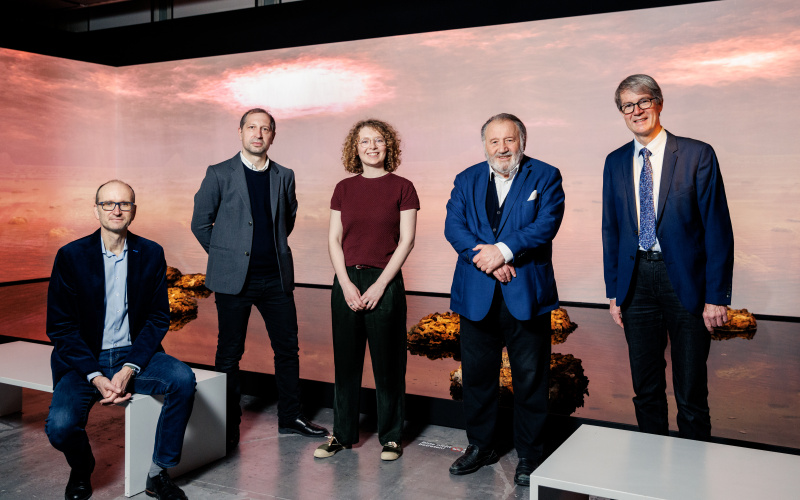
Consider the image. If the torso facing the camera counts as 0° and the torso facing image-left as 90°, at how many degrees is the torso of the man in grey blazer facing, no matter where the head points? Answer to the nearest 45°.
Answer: approximately 315°

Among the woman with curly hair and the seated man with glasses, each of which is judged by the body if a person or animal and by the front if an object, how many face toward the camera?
2

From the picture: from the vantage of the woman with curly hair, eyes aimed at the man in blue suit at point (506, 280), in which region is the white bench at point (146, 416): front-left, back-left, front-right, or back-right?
back-right

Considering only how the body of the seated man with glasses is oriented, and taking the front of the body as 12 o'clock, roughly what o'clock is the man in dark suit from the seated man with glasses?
The man in dark suit is roughly at 10 o'clock from the seated man with glasses.

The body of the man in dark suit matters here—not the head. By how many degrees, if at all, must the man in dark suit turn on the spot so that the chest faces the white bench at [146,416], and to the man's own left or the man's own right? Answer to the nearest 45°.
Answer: approximately 45° to the man's own right

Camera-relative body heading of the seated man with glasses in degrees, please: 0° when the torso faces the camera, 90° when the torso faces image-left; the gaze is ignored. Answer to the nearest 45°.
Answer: approximately 0°
